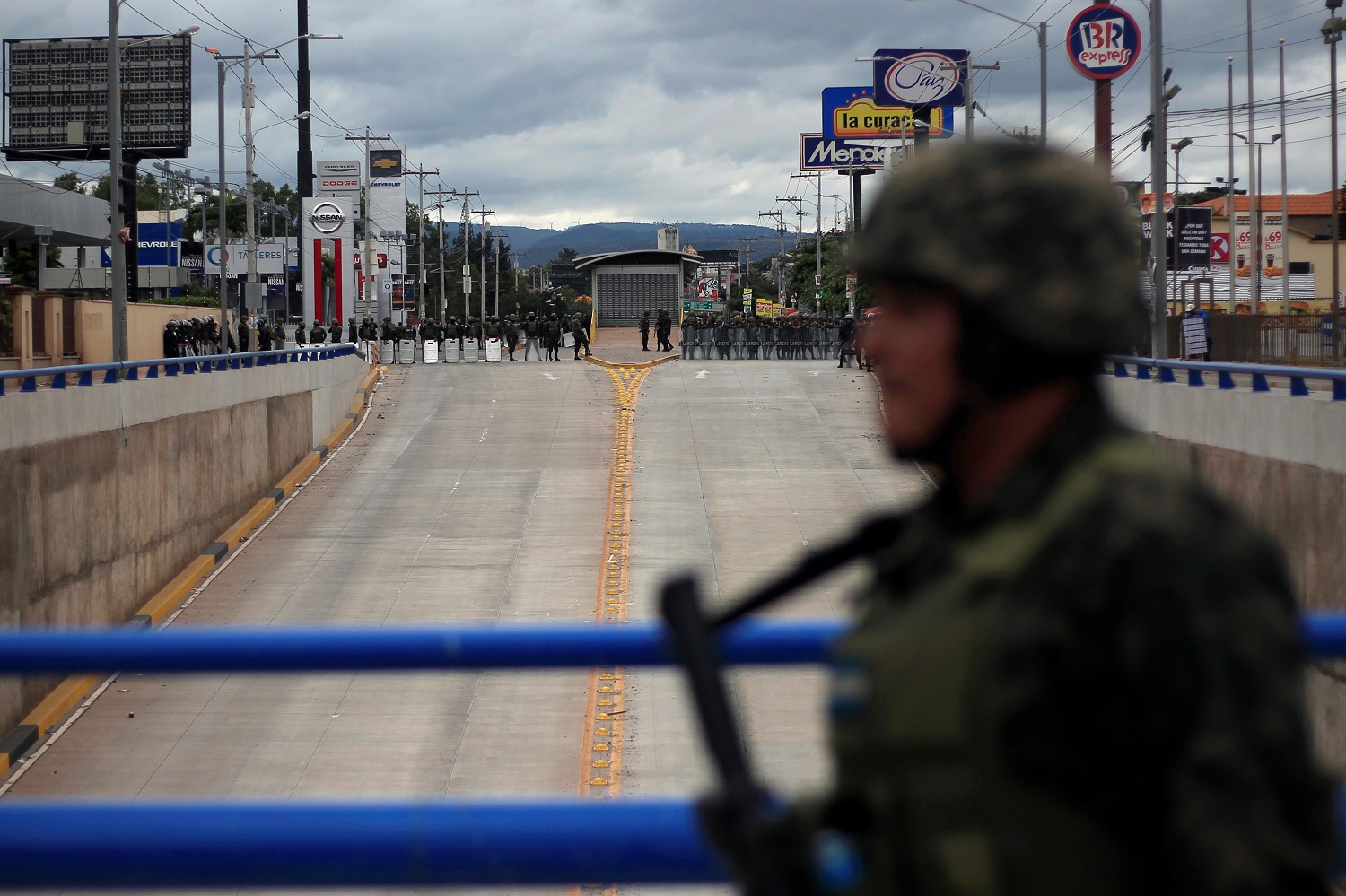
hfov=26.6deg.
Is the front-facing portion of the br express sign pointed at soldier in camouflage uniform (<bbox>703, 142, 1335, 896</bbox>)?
yes

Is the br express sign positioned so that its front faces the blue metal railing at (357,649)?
yes

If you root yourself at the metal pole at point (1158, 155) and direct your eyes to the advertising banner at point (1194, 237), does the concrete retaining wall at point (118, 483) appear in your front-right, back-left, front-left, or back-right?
back-left

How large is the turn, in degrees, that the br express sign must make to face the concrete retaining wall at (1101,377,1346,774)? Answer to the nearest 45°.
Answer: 0° — it already faces it

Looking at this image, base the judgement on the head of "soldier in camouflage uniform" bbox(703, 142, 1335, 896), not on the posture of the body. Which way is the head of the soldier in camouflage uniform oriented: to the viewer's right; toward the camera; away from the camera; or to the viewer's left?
to the viewer's left

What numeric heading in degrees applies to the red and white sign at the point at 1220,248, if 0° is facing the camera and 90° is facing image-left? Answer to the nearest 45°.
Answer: approximately 0°

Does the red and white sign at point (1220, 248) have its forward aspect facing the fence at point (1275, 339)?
yes

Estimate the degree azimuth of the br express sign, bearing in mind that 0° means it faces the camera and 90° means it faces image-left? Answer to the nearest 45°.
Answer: approximately 0°
